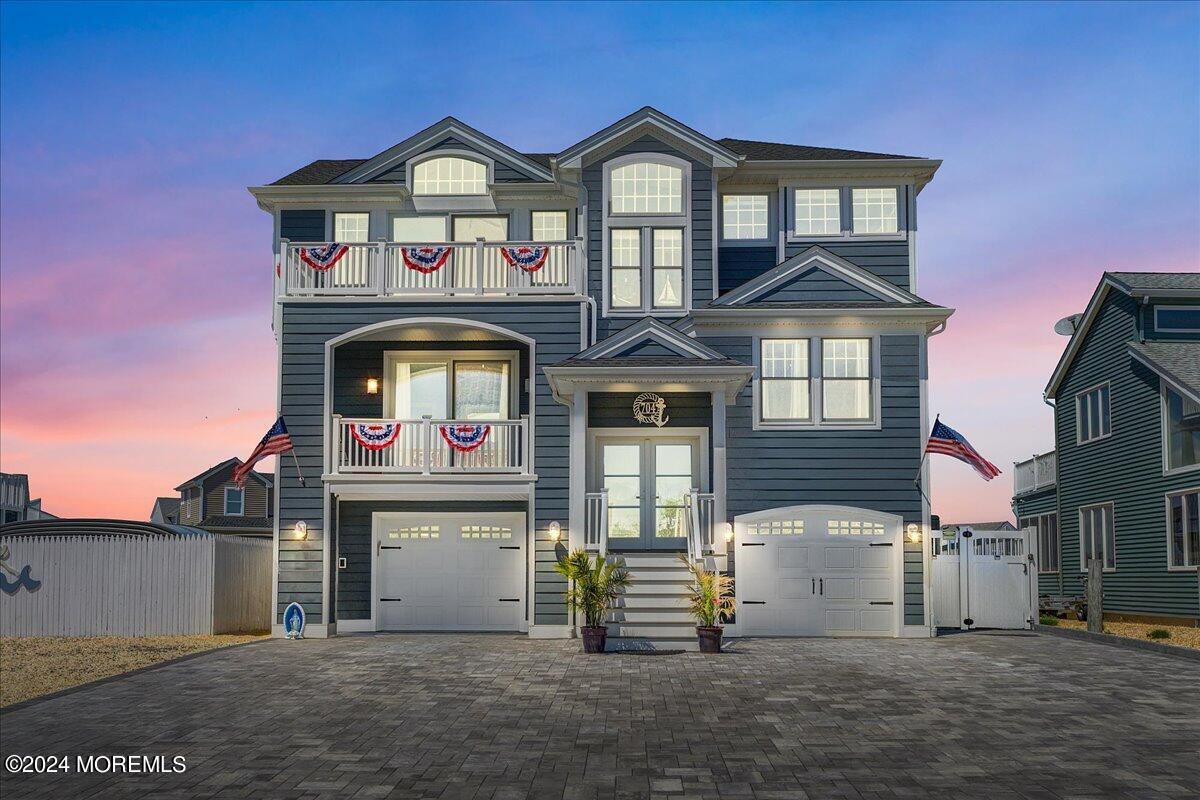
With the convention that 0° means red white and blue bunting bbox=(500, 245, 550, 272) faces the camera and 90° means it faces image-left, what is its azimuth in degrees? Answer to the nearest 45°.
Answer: approximately 0°

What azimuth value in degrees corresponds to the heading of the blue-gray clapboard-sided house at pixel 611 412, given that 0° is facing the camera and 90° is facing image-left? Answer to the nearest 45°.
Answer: approximately 0°

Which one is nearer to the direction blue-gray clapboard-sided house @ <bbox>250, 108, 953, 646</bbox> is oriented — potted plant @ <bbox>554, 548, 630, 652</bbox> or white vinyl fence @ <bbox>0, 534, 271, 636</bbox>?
the potted plant

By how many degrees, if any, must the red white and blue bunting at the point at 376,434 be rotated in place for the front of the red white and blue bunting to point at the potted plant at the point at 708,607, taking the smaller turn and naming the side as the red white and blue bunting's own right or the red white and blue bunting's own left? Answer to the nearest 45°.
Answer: approximately 45° to the red white and blue bunting's own left

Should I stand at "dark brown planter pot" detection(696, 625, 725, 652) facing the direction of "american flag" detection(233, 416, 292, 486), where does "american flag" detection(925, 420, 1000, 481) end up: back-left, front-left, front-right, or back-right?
back-right

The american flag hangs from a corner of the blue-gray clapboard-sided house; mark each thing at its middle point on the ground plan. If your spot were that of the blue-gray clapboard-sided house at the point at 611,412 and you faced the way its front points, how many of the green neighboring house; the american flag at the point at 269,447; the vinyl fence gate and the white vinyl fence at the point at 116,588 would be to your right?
2

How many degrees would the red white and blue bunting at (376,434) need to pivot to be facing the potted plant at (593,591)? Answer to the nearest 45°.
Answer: approximately 45° to its left

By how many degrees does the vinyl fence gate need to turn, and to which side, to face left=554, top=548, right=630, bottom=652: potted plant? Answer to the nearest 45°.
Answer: approximately 45° to its right

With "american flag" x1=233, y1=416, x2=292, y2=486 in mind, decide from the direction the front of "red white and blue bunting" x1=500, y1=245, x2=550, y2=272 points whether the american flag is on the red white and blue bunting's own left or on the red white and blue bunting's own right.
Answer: on the red white and blue bunting's own right

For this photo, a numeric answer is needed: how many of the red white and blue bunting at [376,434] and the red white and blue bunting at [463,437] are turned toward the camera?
2
